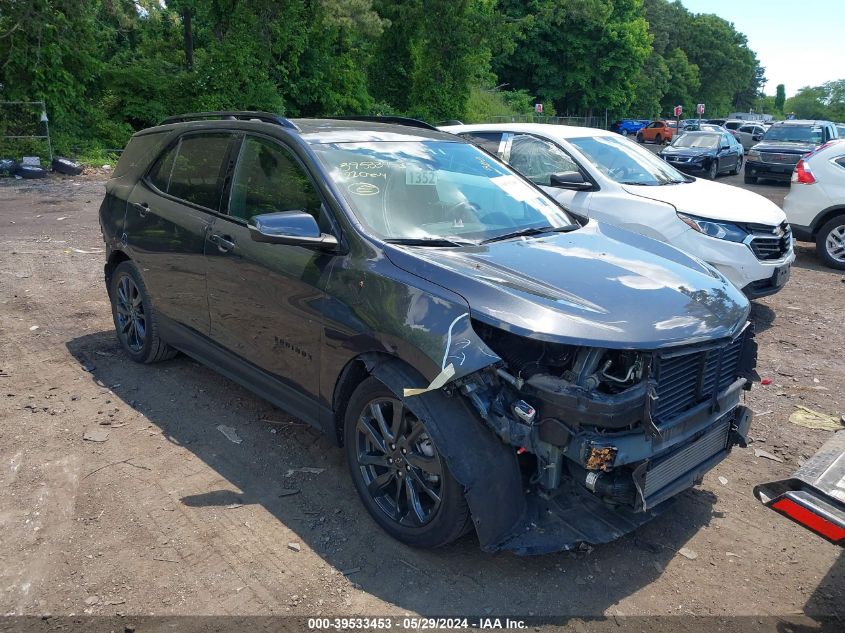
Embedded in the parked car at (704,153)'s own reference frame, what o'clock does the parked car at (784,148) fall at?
the parked car at (784,148) is roughly at 9 o'clock from the parked car at (704,153).

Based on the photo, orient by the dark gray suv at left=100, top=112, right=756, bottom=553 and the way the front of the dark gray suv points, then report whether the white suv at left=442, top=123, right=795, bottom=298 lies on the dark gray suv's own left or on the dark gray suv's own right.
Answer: on the dark gray suv's own left

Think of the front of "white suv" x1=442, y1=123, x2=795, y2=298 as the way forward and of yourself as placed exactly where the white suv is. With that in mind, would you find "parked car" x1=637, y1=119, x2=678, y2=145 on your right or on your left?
on your left

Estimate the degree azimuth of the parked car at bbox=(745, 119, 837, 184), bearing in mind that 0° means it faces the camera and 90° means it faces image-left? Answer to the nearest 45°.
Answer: approximately 45°

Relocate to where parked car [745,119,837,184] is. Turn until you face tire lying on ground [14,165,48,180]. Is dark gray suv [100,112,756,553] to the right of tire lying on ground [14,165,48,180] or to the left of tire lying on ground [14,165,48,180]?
left

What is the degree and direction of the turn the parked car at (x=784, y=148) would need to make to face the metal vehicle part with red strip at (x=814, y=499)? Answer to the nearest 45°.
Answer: approximately 45° to its left

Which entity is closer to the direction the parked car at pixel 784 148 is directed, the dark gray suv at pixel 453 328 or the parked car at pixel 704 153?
the dark gray suv
